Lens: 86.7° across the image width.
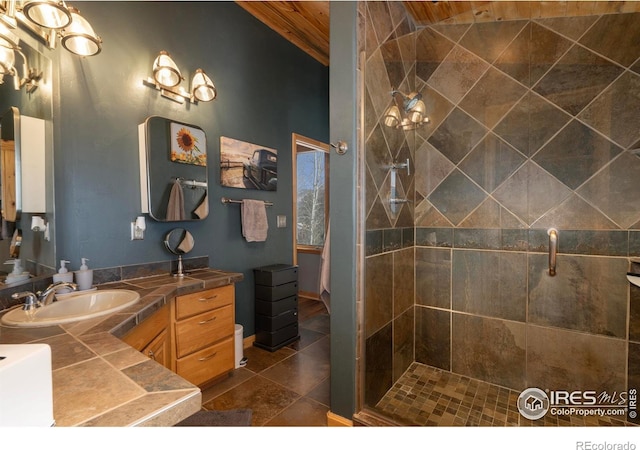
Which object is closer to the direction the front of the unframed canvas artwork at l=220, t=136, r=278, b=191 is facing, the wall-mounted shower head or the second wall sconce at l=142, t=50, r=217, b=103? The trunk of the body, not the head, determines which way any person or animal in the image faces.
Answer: the wall-mounted shower head

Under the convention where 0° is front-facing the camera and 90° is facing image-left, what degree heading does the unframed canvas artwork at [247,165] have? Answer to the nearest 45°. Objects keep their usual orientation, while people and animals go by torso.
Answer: approximately 315°

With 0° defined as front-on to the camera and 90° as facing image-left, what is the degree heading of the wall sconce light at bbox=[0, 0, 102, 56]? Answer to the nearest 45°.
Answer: approximately 315°

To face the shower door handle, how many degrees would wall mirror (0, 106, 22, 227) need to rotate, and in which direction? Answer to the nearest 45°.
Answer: approximately 90° to its left
